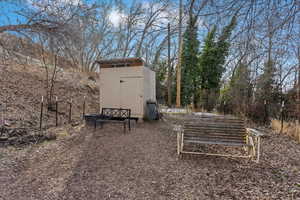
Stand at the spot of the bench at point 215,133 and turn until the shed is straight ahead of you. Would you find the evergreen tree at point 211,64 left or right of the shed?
right

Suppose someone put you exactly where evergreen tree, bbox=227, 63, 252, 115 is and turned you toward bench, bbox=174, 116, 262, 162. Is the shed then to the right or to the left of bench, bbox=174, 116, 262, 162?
right

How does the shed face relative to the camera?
toward the camera

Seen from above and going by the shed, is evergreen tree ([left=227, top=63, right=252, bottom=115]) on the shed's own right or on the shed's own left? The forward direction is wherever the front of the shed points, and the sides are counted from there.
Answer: on the shed's own left

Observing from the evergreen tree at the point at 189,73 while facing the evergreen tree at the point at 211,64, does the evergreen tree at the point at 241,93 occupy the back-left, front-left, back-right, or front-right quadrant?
front-right
